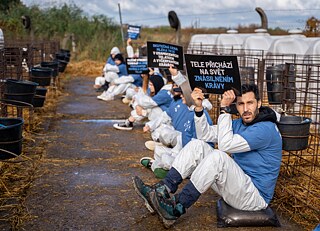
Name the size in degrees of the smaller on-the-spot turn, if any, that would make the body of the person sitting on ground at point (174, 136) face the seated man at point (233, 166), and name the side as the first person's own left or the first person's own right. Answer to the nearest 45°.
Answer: approximately 45° to the first person's own left

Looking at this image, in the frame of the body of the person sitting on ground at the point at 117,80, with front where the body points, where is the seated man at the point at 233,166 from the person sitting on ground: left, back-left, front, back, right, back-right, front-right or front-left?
front-left

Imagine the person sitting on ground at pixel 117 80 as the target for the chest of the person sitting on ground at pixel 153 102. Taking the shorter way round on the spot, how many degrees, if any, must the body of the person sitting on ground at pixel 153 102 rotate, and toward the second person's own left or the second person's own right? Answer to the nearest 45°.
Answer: approximately 90° to the second person's own right

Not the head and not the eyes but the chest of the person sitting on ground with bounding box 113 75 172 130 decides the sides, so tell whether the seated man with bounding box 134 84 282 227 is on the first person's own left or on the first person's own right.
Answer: on the first person's own left

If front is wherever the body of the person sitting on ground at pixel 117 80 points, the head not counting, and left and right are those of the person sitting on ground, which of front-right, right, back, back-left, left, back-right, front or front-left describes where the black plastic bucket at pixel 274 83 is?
left

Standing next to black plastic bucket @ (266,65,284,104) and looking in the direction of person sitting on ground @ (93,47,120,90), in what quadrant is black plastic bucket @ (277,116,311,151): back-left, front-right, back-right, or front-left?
back-left

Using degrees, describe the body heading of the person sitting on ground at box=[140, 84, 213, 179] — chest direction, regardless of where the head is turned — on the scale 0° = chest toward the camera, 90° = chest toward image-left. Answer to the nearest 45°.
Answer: approximately 45°

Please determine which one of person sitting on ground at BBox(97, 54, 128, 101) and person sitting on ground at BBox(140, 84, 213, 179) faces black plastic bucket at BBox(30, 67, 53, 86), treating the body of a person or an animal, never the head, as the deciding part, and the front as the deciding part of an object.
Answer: person sitting on ground at BBox(97, 54, 128, 101)

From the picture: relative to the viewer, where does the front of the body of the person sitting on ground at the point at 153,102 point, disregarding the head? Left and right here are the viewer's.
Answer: facing to the left of the viewer

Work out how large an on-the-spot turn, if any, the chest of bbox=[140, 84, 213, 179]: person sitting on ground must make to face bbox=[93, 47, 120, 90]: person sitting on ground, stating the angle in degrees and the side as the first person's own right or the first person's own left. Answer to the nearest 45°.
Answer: approximately 135° to the first person's own right

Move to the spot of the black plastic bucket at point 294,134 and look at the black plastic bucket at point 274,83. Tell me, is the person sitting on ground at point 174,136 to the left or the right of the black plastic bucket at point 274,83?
left
